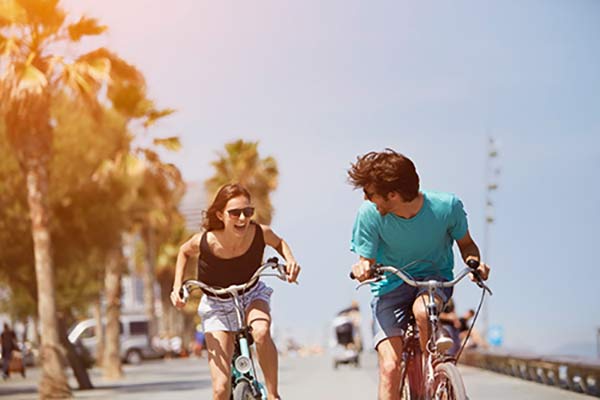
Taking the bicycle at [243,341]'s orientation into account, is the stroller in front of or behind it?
behind

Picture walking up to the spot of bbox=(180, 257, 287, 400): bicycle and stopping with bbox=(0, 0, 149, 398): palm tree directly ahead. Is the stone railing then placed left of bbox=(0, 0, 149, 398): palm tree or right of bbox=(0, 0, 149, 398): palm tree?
right

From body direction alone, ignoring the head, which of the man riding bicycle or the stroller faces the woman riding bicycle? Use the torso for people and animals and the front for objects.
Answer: the stroller

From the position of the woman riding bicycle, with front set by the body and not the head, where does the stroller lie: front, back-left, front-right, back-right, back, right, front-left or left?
back

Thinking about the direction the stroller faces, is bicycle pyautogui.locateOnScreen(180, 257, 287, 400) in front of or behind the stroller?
in front

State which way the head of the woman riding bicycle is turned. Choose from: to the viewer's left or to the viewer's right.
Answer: to the viewer's right

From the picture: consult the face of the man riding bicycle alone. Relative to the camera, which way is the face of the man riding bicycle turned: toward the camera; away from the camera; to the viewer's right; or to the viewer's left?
to the viewer's left

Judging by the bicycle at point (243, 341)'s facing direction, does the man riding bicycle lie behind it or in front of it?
in front

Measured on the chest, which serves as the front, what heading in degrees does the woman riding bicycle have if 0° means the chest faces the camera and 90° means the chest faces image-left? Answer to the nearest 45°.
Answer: approximately 0°
